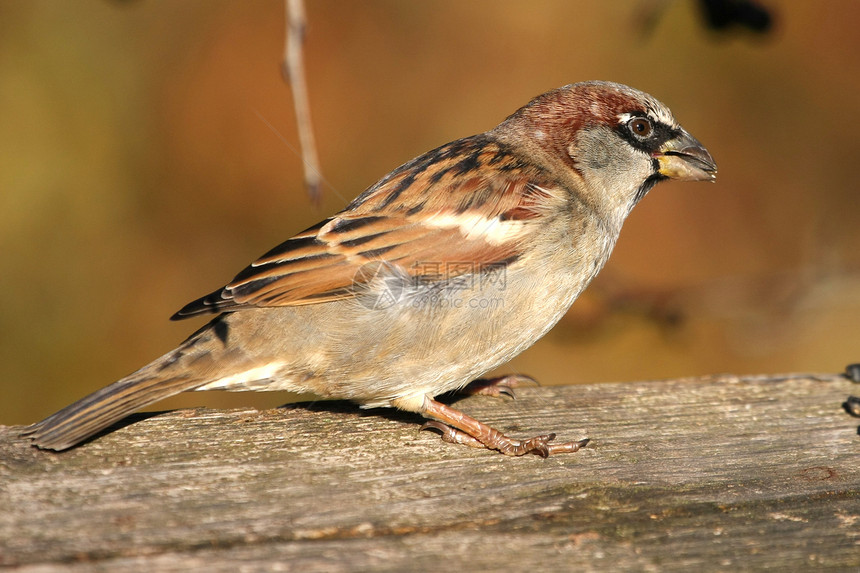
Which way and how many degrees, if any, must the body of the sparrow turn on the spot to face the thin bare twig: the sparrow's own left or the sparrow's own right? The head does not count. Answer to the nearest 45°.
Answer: approximately 90° to the sparrow's own left

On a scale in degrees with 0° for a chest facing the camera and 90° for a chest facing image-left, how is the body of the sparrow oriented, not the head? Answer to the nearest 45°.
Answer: approximately 270°
